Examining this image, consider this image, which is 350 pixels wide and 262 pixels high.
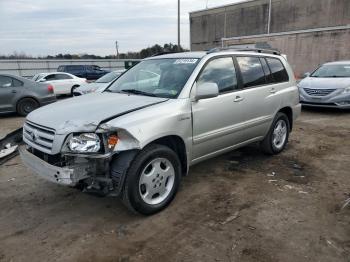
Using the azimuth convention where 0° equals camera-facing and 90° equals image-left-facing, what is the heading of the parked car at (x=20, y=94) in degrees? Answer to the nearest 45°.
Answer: approximately 90°

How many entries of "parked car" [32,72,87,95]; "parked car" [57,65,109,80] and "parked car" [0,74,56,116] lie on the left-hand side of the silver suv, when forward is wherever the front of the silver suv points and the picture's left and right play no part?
0

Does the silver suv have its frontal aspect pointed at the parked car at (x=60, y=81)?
no

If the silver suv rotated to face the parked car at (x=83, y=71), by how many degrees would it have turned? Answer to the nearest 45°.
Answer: approximately 135° to its right

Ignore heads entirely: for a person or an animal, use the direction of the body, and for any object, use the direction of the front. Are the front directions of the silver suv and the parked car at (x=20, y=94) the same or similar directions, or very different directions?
same or similar directions

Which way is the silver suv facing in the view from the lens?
facing the viewer and to the left of the viewer

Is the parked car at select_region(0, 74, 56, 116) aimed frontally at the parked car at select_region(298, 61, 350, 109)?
no

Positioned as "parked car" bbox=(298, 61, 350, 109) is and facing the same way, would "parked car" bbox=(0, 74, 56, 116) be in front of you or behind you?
in front

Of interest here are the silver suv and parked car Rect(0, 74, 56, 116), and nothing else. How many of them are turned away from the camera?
0

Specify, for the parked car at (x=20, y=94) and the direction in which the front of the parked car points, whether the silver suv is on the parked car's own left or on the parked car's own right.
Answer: on the parked car's own left

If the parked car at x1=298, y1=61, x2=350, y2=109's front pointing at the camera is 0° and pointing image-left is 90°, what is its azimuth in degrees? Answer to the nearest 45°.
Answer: approximately 45°

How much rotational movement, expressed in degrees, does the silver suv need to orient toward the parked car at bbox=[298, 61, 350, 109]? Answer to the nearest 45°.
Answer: approximately 180°
